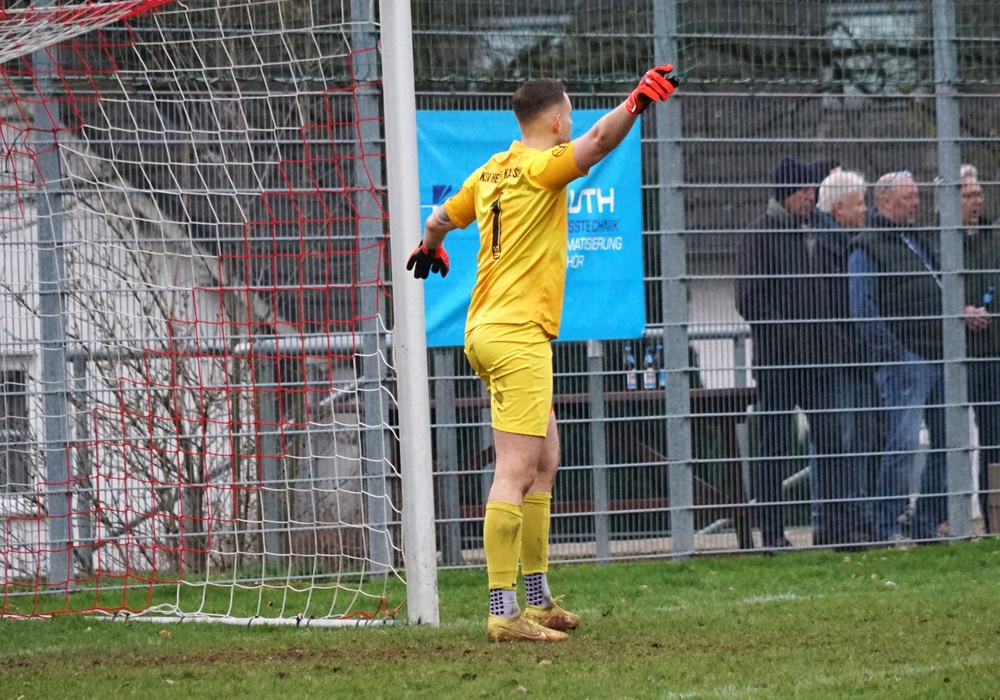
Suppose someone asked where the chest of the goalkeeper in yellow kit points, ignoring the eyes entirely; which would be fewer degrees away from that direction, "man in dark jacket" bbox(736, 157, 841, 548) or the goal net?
the man in dark jacket

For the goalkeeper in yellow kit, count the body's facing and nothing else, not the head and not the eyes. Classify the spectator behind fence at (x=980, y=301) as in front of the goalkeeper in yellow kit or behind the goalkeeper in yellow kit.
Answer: in front

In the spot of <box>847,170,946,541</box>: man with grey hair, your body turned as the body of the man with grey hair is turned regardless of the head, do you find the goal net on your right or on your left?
on your right

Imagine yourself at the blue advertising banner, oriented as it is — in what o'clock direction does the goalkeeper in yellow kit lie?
The goalkeeper in yellow kit is roughly at 12 o'clock from the blue advertising banner.

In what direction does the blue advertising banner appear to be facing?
toward the camera

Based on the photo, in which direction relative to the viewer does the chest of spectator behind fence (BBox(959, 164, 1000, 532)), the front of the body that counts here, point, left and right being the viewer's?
facing the viewer and to the left of the viewer

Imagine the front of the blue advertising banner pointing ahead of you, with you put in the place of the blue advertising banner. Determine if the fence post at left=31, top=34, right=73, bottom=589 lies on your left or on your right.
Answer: on your right

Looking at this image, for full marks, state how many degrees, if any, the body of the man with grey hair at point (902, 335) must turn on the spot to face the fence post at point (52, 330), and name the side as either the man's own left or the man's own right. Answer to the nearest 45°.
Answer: approximately 90° to the man's own right
